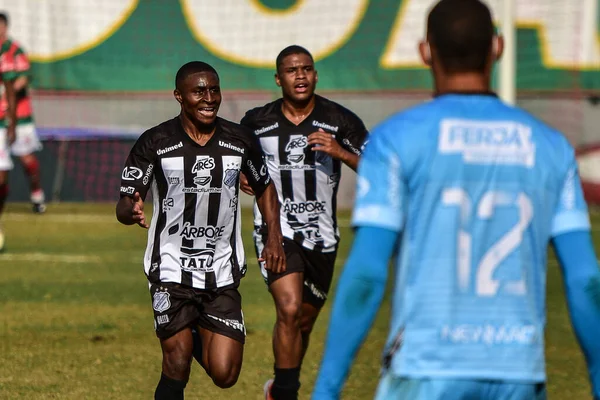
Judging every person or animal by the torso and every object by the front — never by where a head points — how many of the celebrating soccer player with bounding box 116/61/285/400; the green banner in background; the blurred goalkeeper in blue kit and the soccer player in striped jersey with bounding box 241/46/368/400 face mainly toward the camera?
3

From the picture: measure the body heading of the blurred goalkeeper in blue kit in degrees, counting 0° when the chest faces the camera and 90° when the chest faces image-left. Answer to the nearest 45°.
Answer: approximately 180°

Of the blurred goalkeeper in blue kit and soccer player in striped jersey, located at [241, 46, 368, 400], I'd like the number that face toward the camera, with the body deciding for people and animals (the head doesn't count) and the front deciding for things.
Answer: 1

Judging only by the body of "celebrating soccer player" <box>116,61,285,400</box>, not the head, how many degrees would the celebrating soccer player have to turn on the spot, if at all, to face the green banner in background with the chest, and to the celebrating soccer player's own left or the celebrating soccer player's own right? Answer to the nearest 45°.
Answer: approximately 180°

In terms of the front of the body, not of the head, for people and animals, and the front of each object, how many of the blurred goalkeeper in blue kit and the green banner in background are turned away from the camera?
1

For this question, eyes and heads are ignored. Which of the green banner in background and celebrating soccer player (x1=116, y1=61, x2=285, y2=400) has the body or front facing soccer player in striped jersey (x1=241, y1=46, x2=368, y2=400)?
the green banner in background

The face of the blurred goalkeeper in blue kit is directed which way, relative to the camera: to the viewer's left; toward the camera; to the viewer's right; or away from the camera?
away from the camera

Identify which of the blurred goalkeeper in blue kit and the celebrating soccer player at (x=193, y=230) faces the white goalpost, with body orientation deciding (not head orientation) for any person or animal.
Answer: the blurred goalkeeper in blue kit

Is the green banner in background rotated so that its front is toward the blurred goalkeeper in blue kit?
yes

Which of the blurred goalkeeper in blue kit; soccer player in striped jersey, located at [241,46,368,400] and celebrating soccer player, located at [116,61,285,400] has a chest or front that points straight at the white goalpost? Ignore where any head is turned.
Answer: the blurred goalkeeper in blue kit
